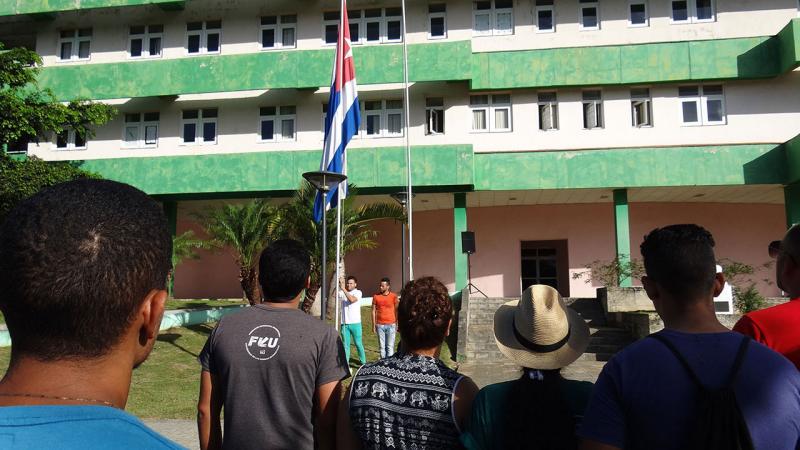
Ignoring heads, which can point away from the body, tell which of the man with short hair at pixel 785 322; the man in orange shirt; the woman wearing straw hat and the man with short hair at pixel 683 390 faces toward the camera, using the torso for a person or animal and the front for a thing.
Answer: the man in orange shirt

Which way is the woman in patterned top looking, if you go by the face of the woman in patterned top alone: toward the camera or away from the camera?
away from the camera

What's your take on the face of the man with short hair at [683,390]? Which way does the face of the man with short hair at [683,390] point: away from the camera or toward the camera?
away from the camera

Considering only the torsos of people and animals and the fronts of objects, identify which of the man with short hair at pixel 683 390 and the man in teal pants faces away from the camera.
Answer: the man with short hair

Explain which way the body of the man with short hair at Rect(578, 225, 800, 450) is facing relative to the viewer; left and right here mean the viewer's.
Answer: facing away from the viewer

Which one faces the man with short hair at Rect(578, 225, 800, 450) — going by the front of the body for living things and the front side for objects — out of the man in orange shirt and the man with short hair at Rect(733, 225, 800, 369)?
the man in orange shirt

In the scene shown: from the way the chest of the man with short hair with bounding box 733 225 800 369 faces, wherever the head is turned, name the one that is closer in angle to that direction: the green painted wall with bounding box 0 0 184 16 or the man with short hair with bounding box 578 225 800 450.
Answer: the green painted wall

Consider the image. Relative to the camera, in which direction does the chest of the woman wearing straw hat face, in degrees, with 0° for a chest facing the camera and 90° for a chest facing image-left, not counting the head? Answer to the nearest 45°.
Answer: approximately 180°

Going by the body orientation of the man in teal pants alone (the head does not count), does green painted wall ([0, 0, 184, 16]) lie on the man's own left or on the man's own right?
on the man's own right

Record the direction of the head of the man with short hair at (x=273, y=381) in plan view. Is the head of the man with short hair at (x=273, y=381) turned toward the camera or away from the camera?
away from the camera
